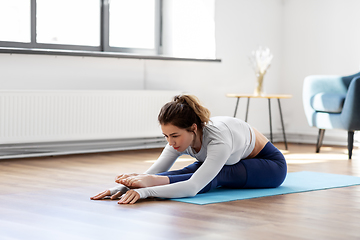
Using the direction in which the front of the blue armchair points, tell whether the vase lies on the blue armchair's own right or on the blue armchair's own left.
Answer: on the blue armchair's own right

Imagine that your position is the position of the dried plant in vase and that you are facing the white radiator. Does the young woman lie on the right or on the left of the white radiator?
left

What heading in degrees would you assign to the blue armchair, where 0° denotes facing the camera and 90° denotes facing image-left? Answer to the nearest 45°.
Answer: approximately 45°

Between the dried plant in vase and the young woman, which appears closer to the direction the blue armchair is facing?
the young woman

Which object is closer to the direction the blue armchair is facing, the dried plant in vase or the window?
the window

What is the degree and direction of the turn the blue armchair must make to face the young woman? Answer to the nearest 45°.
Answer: approximately 45° to its left

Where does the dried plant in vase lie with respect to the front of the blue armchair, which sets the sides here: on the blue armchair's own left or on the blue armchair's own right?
on the blue armchair's own right

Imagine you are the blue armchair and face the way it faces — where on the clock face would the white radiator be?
The white radiator is roughly at 1 o'clock from the blue armchair.

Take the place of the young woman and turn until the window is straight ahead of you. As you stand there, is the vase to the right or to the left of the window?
right

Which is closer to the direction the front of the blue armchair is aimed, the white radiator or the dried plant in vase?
the white radiator

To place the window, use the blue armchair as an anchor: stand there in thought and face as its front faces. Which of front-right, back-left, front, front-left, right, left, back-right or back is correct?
front-right

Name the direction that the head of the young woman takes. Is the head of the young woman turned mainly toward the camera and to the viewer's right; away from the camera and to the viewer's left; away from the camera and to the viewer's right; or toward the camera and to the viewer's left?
toward the camera and to the viewer's left
